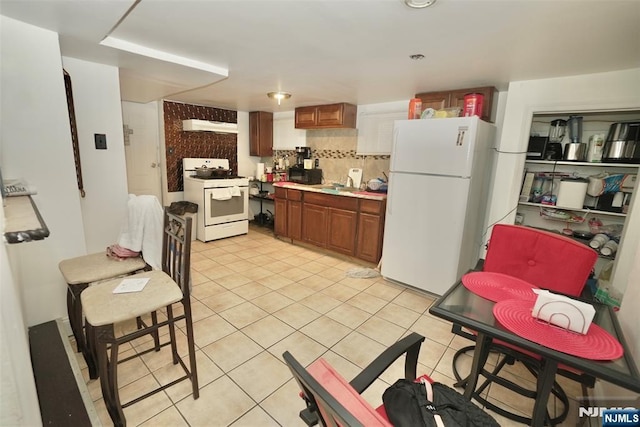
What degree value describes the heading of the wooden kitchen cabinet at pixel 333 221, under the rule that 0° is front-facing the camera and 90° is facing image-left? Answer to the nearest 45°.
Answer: approximately 45°

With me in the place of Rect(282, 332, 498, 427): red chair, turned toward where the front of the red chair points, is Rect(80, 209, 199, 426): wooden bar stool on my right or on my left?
on my left

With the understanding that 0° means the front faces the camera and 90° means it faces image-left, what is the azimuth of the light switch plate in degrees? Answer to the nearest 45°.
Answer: approximately 315°

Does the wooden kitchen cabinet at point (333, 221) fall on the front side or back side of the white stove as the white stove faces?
on the front side

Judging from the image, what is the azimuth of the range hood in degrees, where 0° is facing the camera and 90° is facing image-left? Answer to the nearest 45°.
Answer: approximately 315°

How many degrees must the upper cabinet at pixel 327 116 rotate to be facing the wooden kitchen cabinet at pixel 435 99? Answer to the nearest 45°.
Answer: approximately 90° to its left

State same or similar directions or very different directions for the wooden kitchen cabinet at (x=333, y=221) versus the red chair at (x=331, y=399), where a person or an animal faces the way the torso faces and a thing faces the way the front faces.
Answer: very different directions

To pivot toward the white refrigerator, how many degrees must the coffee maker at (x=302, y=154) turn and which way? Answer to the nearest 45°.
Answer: approximately 90° to its left

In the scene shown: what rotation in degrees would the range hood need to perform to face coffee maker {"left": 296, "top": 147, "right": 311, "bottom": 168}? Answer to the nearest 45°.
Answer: approximately 45° to its left

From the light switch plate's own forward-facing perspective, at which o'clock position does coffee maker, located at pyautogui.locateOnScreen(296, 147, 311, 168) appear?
The coffee maker is roughly at 10 o'clock from the light switch plate.

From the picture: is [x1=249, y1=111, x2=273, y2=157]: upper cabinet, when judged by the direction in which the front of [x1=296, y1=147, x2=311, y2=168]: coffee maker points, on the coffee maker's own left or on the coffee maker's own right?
on the coffee maker's own right

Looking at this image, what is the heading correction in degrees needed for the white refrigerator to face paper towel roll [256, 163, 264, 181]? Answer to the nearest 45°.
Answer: approximately 90° to its right
